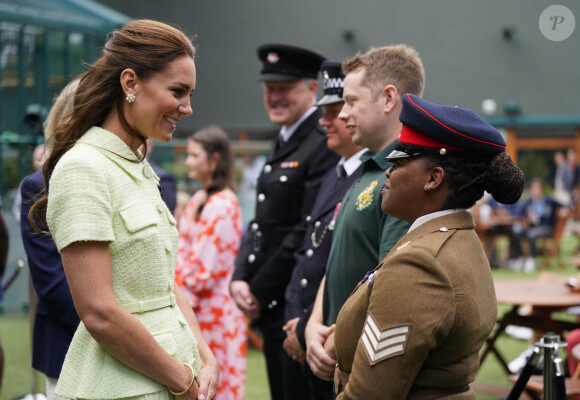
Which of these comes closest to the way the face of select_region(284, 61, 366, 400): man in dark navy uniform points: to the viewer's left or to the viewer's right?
to the viewer's left

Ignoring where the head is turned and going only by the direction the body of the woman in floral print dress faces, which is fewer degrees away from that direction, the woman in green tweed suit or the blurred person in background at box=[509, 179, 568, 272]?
the woman in green tweed suit

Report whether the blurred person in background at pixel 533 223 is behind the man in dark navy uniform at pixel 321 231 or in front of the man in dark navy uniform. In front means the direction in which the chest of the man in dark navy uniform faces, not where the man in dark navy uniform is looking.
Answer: behind

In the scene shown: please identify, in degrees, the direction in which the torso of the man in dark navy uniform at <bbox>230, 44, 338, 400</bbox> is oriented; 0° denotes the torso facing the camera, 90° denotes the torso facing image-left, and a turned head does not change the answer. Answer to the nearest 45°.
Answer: approximately 45°
